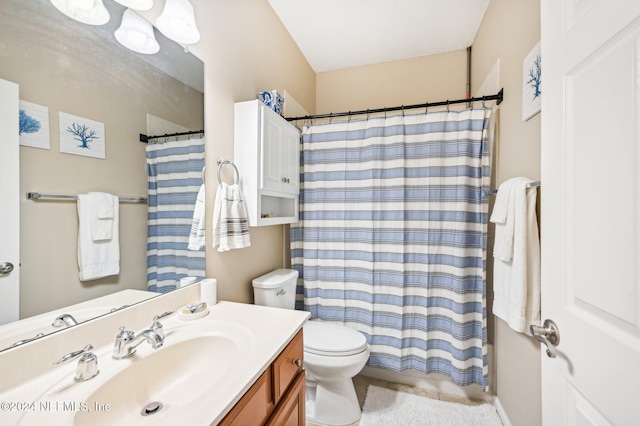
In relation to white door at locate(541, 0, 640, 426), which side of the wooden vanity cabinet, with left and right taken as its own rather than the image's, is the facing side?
front

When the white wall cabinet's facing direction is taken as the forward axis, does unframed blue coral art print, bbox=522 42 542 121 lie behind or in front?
in front

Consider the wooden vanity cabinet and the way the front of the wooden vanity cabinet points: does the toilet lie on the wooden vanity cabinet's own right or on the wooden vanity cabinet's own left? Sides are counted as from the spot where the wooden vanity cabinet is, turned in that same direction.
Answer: on the wooden vanity cabinet's own left

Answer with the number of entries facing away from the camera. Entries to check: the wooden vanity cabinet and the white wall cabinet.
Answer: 0

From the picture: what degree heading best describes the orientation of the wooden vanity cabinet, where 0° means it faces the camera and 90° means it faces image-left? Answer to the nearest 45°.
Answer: approximately 315°

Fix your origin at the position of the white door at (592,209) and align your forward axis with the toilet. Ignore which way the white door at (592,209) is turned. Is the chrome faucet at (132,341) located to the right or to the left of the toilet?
left

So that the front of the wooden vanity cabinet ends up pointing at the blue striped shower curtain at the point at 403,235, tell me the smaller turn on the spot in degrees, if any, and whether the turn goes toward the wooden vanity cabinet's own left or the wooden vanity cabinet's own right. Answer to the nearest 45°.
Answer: approximately 90° to the wooden vanity cabinet's own left
